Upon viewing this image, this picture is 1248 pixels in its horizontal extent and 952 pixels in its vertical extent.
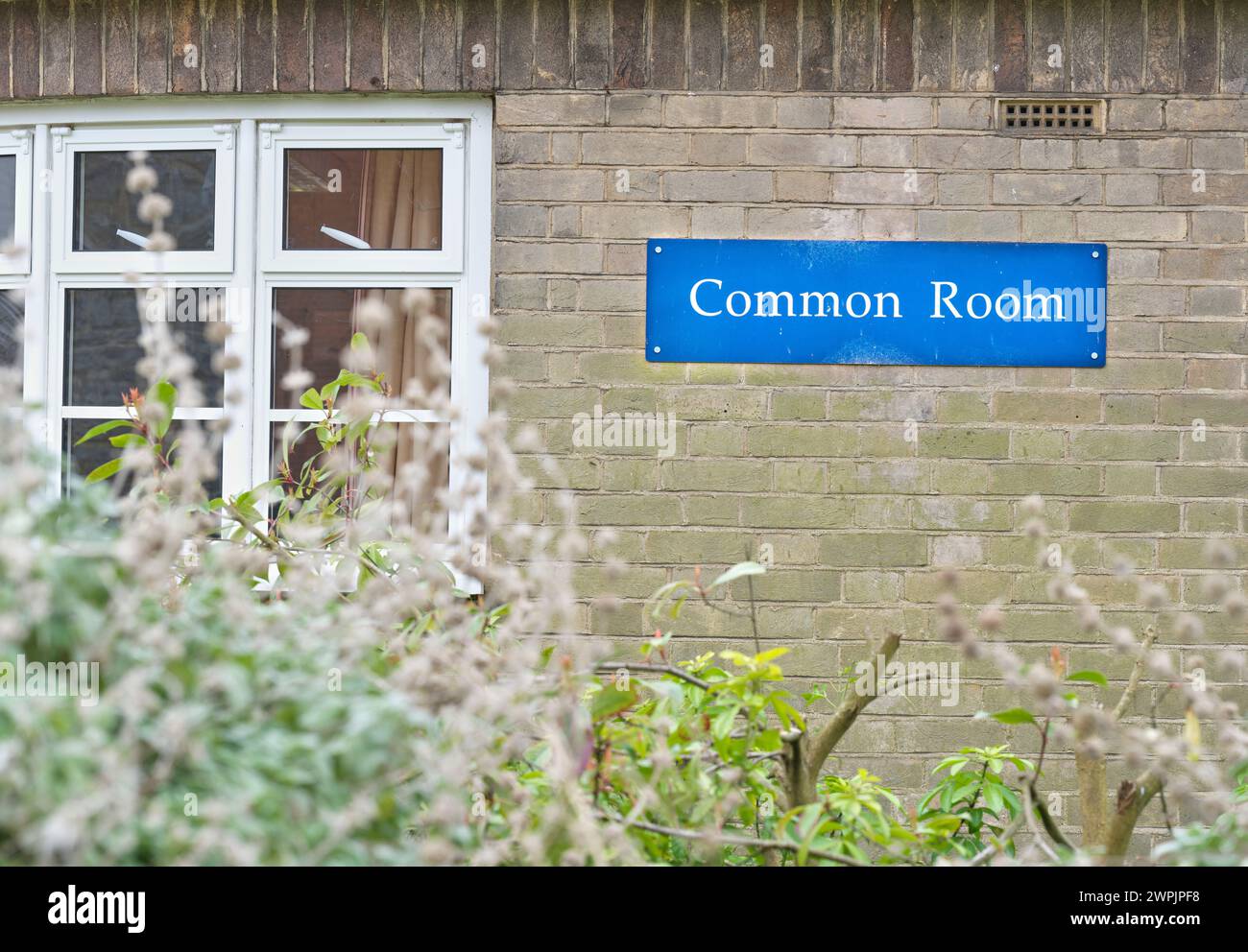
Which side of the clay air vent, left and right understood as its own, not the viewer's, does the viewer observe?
front

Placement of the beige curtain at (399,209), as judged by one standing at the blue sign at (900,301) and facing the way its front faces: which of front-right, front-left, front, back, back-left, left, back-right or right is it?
right

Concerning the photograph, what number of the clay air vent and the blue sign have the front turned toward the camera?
2

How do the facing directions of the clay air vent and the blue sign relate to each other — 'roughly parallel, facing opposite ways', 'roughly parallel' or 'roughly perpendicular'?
roughly parallel

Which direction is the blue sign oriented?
toward the camera

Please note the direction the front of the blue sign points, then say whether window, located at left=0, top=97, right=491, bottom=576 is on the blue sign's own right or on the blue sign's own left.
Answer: on the blue sign's own right

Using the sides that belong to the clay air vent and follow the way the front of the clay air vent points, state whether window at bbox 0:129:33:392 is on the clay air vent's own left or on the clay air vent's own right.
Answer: on the clay air vent's own right

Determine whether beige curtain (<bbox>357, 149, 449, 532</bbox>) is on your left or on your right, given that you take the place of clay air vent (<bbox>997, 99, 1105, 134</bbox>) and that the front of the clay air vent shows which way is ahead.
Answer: on your right
